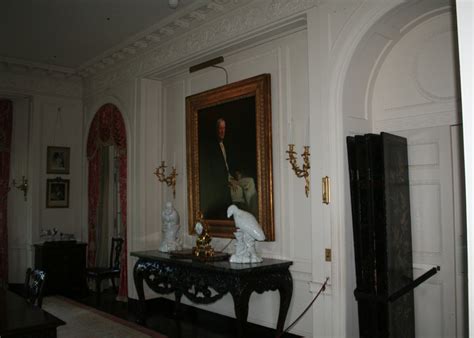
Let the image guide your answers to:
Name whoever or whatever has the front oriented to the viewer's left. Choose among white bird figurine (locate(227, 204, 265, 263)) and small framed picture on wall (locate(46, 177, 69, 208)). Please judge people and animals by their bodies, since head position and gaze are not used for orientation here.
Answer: the white bird figurine

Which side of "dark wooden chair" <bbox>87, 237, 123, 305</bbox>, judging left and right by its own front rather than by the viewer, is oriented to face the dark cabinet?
right

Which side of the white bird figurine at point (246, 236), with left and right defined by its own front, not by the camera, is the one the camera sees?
left

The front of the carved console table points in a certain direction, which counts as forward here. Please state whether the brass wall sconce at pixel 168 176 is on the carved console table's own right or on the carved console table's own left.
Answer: on the carved console table's own right

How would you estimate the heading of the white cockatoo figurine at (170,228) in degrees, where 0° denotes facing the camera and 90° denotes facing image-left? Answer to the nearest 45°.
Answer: approximately 0°

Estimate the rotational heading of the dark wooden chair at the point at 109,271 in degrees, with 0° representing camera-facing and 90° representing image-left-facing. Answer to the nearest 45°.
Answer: approximately 45°

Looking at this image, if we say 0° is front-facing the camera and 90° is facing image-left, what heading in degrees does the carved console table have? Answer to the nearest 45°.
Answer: approximately 45°

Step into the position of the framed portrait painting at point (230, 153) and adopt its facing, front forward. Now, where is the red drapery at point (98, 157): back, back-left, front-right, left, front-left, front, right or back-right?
right
